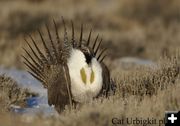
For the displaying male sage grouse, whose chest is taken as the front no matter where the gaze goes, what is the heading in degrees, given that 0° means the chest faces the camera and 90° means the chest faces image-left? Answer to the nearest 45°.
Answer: approximately 315°
